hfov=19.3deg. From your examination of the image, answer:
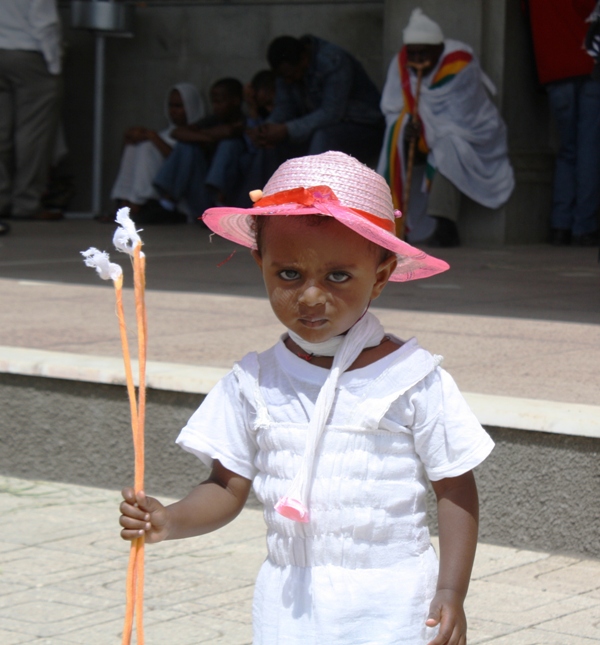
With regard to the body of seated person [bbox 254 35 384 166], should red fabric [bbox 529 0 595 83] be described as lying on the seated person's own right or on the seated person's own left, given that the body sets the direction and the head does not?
on the seated person's own left

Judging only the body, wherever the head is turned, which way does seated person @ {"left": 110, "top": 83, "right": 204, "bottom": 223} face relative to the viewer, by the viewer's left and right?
facing the viewer and to the left of the viewer

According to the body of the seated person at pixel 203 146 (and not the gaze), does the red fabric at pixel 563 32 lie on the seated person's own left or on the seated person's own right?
on the seated person's own left

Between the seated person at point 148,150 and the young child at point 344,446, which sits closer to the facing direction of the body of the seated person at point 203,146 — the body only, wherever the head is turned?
the young child

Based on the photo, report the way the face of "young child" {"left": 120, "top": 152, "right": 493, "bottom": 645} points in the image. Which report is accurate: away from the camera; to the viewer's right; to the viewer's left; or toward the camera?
toward the camera

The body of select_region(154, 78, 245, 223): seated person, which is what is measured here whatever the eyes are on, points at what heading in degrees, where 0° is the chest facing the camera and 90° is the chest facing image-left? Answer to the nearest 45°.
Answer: approximately 45°

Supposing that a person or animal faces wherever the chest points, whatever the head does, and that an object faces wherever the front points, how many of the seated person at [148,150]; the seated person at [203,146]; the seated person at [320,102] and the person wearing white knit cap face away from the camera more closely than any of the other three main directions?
0

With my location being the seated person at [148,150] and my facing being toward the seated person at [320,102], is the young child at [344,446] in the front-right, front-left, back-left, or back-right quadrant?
front-right

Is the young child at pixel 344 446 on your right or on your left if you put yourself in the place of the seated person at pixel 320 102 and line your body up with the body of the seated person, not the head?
on your left

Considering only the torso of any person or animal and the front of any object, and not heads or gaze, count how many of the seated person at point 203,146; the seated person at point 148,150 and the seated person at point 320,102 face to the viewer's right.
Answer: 0

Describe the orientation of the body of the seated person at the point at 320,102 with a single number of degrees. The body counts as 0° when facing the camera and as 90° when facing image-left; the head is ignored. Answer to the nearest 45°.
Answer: approximately 45°

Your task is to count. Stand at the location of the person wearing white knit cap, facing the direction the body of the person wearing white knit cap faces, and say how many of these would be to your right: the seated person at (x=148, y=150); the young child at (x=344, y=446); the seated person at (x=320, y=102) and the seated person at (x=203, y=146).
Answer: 3

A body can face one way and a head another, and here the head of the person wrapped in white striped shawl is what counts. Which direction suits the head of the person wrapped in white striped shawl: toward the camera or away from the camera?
toward the camera
